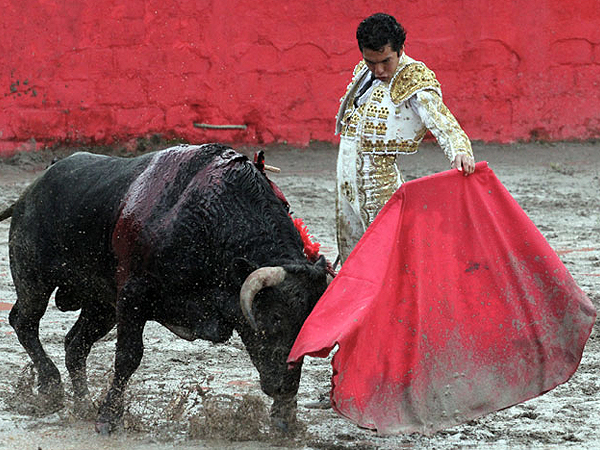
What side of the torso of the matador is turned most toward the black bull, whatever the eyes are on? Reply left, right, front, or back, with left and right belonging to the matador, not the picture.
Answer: front

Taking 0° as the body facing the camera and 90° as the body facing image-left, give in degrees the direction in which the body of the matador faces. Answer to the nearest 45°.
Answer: approximately 45°
